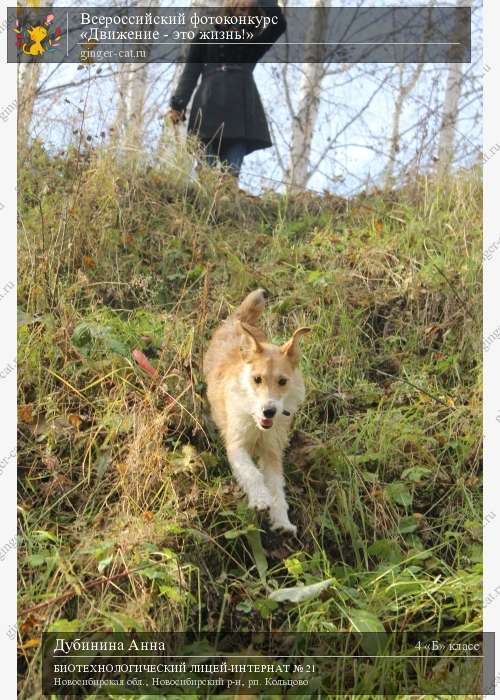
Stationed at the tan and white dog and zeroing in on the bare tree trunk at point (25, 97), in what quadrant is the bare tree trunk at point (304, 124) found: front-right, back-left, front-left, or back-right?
front-right

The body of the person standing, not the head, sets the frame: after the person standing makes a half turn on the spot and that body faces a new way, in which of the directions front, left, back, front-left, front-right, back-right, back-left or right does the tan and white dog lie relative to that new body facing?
back

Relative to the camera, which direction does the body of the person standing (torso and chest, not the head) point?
toward the camera

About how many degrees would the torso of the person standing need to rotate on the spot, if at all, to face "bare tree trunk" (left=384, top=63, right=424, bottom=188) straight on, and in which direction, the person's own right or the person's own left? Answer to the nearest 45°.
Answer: approximately 135° to the person's own left

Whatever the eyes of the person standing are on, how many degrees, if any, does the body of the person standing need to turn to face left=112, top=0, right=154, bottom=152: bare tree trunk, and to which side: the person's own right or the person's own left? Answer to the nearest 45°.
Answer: approximately 135° to the person's own right

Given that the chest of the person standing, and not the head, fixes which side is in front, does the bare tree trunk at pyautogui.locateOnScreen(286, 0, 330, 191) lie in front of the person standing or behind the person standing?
behind

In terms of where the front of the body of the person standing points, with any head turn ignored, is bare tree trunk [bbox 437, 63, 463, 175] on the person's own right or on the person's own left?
on the person's own left
